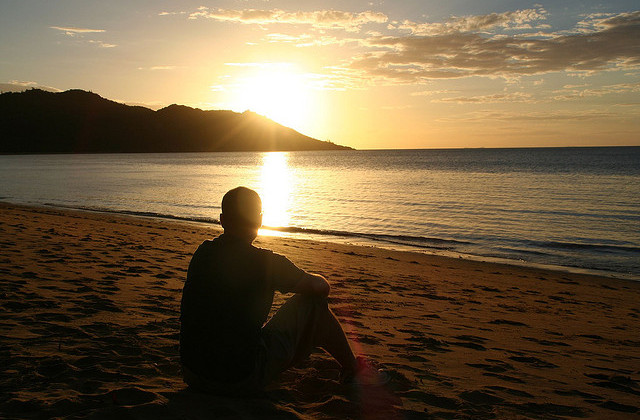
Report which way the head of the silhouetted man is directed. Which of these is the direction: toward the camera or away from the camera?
away from the camera

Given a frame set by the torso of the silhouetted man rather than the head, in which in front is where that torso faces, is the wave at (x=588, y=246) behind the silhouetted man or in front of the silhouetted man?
in front

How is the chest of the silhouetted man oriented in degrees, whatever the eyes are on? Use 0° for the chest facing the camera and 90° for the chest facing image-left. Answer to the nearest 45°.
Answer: approximately 225°
